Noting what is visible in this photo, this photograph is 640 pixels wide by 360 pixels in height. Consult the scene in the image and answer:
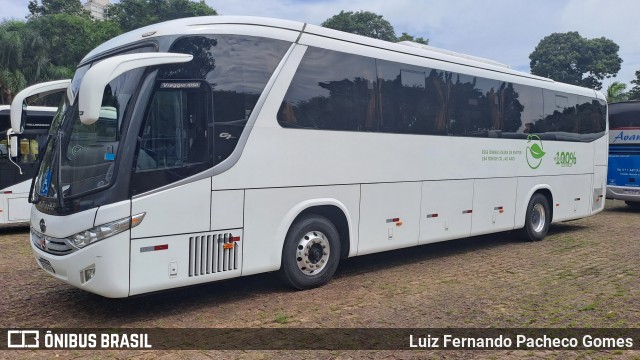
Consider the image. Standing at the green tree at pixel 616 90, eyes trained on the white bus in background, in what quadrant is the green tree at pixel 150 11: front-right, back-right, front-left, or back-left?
front-right

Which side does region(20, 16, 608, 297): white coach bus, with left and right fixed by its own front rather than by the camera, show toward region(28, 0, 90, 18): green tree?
right

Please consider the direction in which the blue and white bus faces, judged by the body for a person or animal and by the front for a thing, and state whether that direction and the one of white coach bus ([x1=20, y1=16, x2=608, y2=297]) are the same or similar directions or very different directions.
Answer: very different directions

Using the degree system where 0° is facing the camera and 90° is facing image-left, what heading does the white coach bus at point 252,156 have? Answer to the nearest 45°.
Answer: approximately 45°

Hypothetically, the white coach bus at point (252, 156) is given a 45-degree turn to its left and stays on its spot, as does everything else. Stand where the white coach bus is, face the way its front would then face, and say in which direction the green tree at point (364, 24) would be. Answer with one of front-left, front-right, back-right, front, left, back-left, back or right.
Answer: back

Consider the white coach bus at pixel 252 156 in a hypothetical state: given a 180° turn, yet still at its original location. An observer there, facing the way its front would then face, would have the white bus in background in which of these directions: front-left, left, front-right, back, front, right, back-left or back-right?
left

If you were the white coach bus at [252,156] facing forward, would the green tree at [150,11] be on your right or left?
on your right
